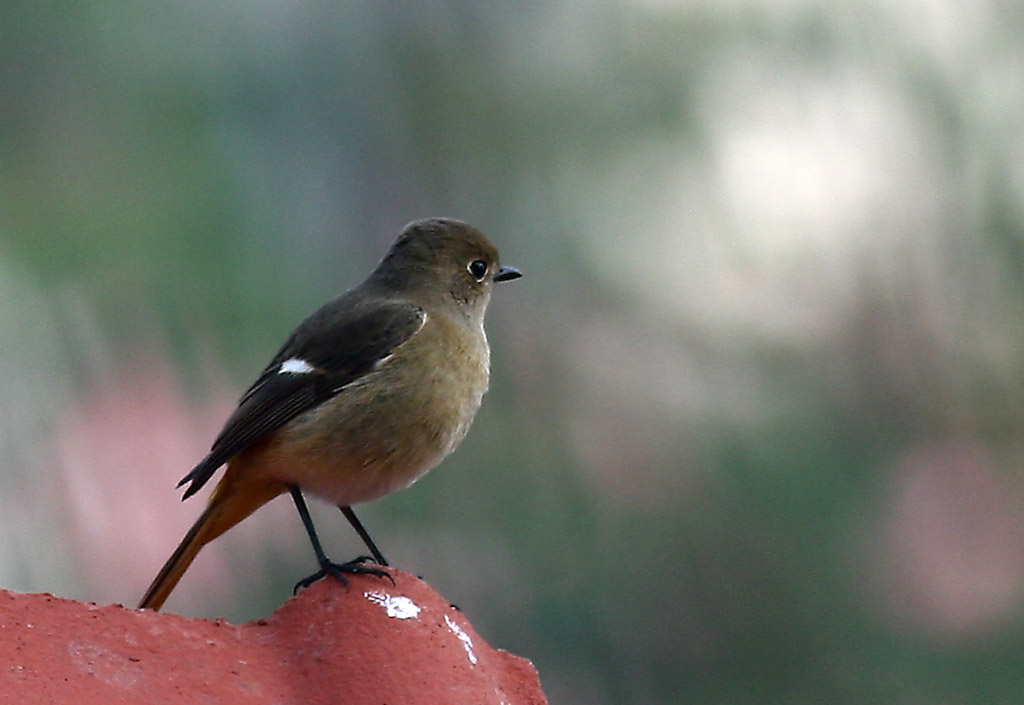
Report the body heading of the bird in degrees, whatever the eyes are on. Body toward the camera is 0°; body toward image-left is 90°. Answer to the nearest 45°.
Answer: approximately 270°
